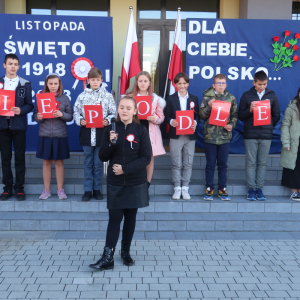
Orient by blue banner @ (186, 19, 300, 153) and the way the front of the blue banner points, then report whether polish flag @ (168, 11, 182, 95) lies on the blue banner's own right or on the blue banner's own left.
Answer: on the blue banner's own right

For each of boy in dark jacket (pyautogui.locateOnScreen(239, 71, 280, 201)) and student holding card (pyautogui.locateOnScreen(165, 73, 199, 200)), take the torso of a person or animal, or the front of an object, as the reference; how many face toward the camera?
2

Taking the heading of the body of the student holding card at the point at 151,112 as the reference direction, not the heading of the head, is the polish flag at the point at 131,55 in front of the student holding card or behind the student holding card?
behind
